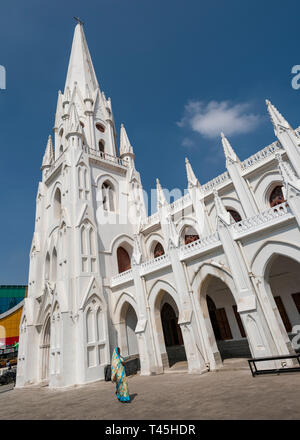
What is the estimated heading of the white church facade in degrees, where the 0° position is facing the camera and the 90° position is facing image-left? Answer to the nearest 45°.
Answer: approximately 45°
